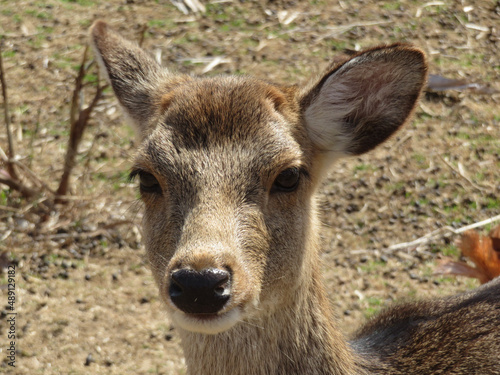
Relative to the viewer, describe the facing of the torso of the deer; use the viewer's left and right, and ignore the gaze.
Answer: facing the viewer and to the left of the viewer

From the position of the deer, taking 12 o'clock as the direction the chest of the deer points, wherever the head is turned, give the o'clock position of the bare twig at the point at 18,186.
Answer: The bare twig is roughly at 3 o'clock from the deer.

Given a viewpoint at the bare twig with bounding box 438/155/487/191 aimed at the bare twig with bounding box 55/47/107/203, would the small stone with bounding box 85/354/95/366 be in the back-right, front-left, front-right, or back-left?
front-left

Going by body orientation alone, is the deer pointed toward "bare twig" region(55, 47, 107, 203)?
no

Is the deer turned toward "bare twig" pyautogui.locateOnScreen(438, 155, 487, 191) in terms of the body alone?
no

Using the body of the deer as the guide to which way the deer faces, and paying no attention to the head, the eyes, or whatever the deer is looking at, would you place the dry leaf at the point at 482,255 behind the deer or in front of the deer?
behind
